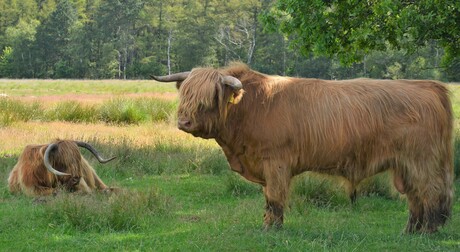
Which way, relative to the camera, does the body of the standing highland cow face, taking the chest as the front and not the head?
to the viewer's left

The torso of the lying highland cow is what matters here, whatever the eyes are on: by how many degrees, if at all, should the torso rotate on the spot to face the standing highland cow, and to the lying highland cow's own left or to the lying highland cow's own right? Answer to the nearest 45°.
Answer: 0° — it already faces it

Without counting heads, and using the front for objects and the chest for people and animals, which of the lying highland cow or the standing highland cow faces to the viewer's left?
the standing highland cow

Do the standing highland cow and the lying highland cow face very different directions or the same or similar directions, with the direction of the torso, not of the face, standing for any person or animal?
very different directions

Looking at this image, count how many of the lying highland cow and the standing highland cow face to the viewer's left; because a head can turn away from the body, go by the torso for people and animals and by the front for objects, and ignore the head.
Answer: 1

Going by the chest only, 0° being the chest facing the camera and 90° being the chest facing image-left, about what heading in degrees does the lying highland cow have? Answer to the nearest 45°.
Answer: approximately 315°
